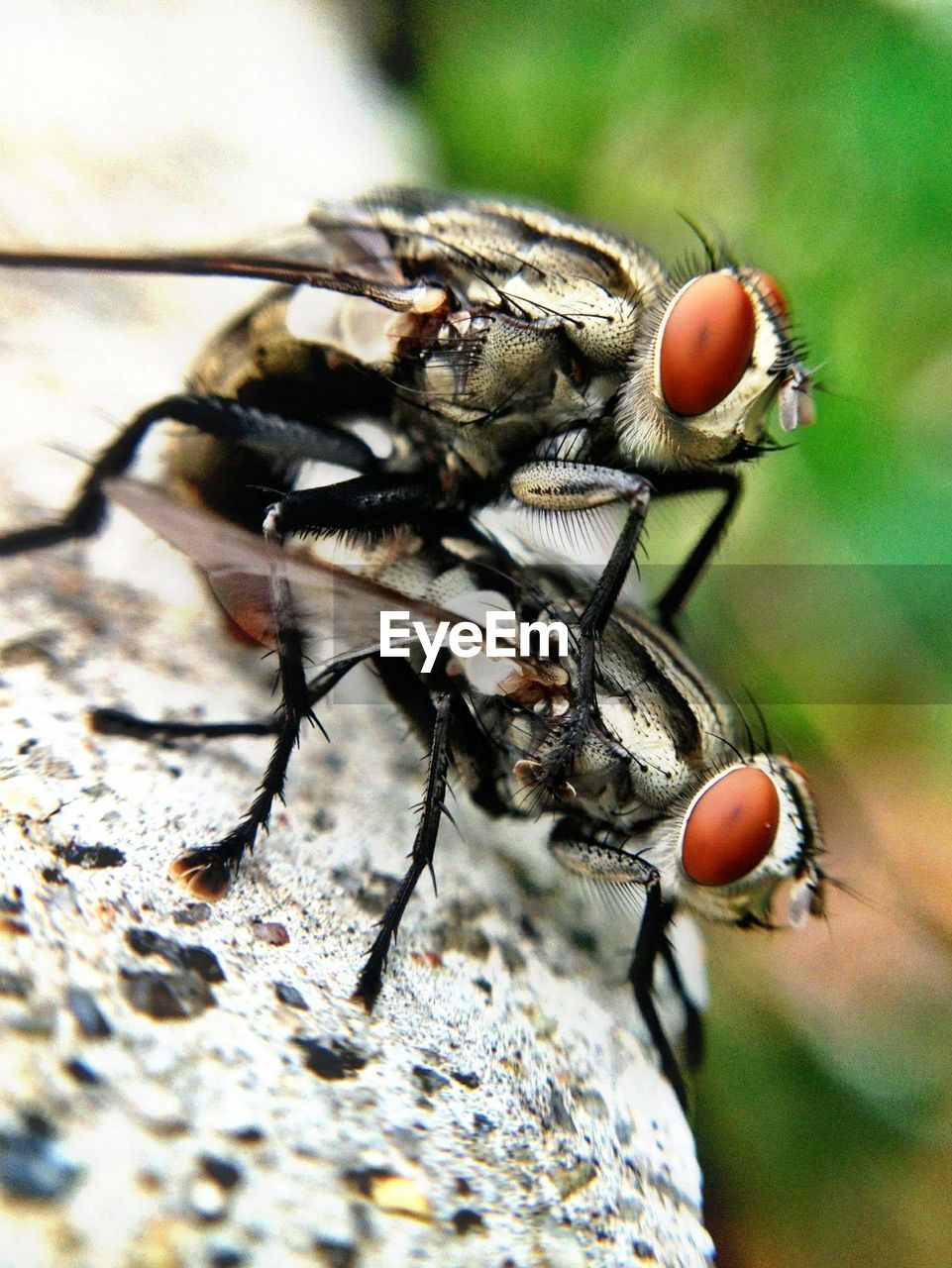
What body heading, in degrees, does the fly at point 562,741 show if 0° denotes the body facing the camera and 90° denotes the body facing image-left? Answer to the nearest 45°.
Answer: approximately 270°

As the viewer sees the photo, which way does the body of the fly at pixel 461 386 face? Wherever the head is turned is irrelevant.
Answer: to the viewer's right
